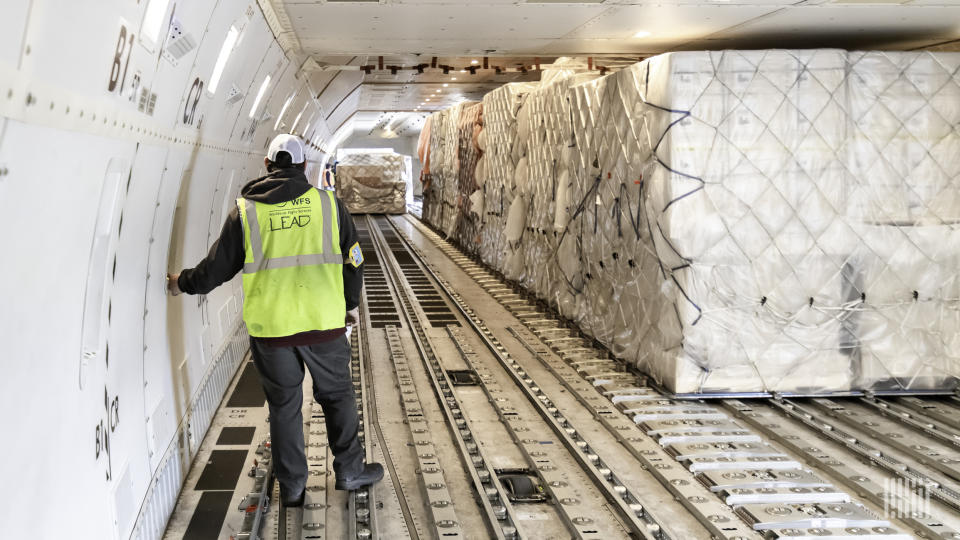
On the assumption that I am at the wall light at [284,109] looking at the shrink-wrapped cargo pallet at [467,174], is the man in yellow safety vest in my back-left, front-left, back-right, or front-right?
back-right

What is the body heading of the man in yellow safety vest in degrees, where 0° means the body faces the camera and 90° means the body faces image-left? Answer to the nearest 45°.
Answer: approximately 180°

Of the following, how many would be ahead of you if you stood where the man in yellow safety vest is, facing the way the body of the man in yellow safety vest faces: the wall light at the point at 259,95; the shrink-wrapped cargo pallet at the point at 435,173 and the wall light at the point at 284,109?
3

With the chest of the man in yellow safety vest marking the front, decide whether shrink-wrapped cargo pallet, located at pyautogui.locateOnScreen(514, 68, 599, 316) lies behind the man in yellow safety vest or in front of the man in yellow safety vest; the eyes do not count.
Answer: in front

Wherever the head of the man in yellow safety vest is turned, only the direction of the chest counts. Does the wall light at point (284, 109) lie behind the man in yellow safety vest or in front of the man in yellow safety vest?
in front

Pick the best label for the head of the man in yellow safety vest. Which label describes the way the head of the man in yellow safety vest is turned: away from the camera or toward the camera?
away from the camera

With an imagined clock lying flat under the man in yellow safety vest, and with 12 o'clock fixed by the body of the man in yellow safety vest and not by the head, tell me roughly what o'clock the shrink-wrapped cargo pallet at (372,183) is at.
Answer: The shrink-wrapped cargo pallet is roughly at 12 o'clock from the man in yellow safety vest.

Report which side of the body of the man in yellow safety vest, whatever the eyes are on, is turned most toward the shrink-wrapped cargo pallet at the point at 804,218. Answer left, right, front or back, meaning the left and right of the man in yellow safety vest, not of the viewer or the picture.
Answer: right

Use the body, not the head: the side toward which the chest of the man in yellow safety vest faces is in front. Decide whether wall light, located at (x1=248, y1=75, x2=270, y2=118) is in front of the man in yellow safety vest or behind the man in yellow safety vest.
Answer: in front
